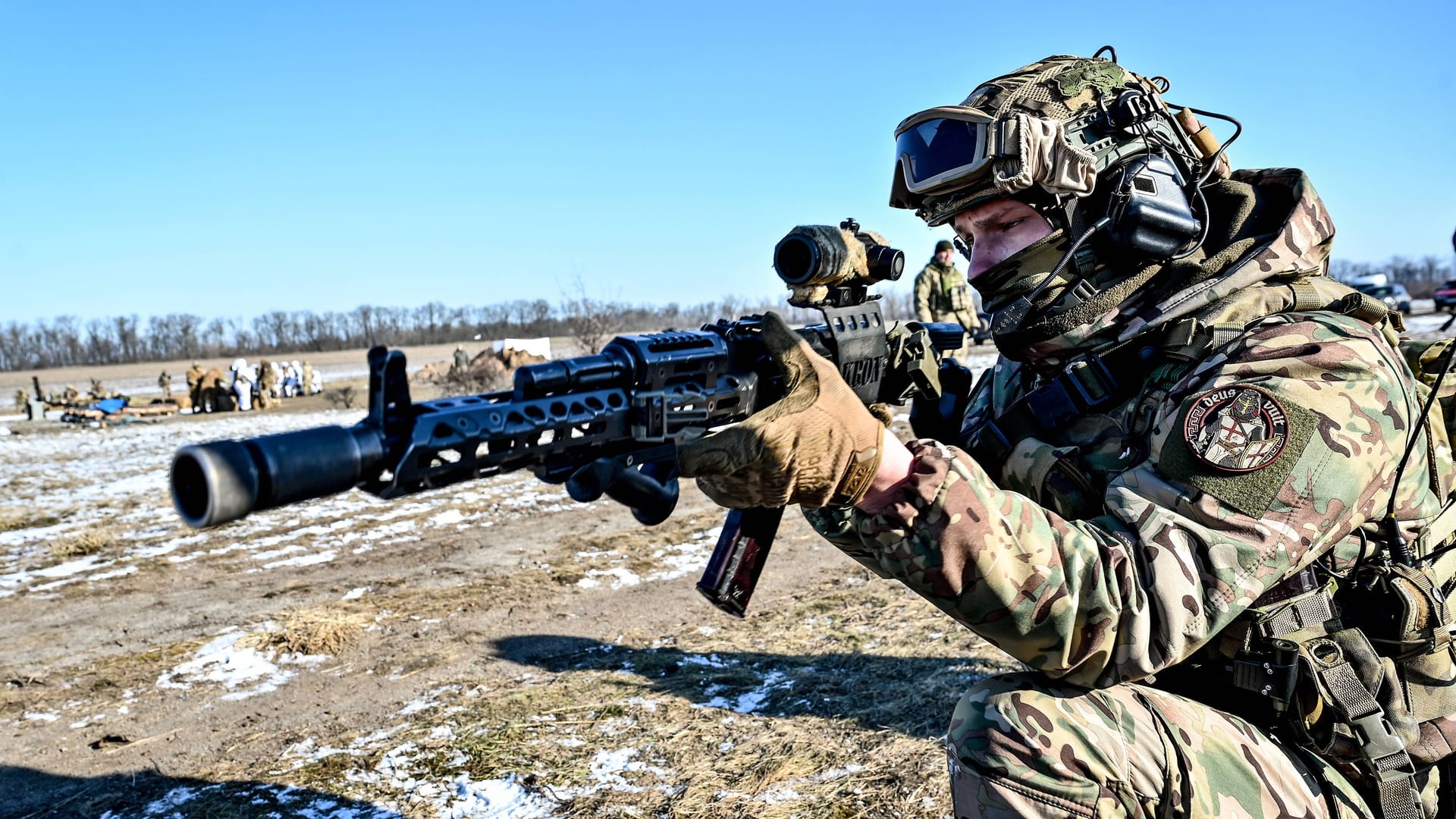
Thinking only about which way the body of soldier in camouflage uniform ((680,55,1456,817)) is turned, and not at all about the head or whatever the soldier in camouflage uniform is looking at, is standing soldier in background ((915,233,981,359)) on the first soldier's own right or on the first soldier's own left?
on the first soldier's own right

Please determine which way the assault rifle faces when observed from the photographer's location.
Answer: facing the viewer and to the left of the viewer

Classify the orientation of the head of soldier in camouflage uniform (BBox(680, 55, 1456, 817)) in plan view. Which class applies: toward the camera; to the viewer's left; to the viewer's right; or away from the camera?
to the viewer's left

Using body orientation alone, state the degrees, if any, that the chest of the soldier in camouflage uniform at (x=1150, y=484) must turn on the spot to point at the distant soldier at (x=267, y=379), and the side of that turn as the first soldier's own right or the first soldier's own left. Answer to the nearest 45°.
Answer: approximately 45° to the first soldier's own right

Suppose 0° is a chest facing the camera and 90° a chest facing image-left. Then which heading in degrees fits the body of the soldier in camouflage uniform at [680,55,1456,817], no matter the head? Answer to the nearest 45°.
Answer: approximately 90°

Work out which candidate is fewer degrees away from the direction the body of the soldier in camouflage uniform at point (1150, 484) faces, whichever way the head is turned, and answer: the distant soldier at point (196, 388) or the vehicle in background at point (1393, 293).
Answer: the distant soldier

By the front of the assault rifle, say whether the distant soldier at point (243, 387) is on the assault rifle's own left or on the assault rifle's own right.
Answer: on the assault rifle's own right

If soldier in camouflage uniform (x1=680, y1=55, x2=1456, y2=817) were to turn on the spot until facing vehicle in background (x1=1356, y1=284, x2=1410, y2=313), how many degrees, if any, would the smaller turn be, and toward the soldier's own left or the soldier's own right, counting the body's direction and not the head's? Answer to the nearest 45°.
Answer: approximately 90° to the soldier's own right

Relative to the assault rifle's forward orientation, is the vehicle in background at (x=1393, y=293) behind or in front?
behind
